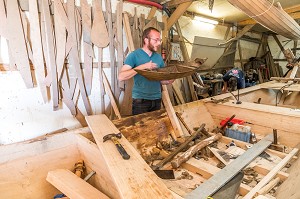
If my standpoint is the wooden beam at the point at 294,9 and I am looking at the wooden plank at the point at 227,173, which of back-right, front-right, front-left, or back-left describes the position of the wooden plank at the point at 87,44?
front-right

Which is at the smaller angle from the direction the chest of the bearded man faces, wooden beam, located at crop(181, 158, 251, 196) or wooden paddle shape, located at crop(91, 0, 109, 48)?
the wooden beam

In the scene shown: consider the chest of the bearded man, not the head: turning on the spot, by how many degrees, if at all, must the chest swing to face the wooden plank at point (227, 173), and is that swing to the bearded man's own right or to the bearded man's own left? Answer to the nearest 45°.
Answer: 0° — they already face it

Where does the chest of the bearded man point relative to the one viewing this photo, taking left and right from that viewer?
facing the viewer and to the right of the viewer

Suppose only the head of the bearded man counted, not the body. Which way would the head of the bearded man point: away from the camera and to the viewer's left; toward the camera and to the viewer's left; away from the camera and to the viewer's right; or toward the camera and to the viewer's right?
toward the camera and to the viewer's right

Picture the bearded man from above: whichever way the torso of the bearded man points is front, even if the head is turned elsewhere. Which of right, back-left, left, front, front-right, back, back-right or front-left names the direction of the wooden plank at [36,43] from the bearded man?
back-right

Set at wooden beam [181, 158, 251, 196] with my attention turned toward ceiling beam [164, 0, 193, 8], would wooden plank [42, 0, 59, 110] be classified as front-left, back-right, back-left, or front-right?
front-left

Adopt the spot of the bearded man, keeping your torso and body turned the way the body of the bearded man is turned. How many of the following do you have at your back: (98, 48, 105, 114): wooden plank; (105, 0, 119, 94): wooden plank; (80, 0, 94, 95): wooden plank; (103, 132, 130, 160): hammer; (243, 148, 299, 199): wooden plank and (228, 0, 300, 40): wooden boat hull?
3

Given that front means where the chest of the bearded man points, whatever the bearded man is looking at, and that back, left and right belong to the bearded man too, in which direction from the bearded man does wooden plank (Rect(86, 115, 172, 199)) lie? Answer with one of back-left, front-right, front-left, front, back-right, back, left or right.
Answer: front-right

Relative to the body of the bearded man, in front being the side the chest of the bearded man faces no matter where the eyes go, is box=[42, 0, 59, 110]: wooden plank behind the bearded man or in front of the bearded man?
behind

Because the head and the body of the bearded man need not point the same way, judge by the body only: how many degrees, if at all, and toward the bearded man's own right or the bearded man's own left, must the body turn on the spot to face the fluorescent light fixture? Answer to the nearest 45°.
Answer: approximately 90° to the bearded man's own left

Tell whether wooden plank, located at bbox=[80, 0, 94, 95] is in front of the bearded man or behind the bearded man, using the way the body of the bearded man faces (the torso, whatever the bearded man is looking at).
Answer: behind

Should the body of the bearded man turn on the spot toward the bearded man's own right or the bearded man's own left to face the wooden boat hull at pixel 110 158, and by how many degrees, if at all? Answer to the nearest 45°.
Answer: approximately 45° to the bearded man's own right

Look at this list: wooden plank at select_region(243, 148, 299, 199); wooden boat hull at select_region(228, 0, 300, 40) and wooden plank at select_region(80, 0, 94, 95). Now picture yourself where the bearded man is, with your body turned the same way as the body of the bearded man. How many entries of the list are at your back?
1

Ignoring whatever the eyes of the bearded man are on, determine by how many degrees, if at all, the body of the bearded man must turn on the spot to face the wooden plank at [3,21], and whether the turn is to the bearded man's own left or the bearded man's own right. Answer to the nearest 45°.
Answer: approximately 135° to the bearded man's own right

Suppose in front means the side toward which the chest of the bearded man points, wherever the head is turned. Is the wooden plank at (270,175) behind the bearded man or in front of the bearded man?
in front

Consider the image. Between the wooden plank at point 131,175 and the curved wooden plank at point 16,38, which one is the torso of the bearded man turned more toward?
the wooden plank

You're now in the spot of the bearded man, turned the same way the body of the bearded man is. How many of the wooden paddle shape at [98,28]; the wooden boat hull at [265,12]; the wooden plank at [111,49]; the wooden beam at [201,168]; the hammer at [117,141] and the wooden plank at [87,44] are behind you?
3
